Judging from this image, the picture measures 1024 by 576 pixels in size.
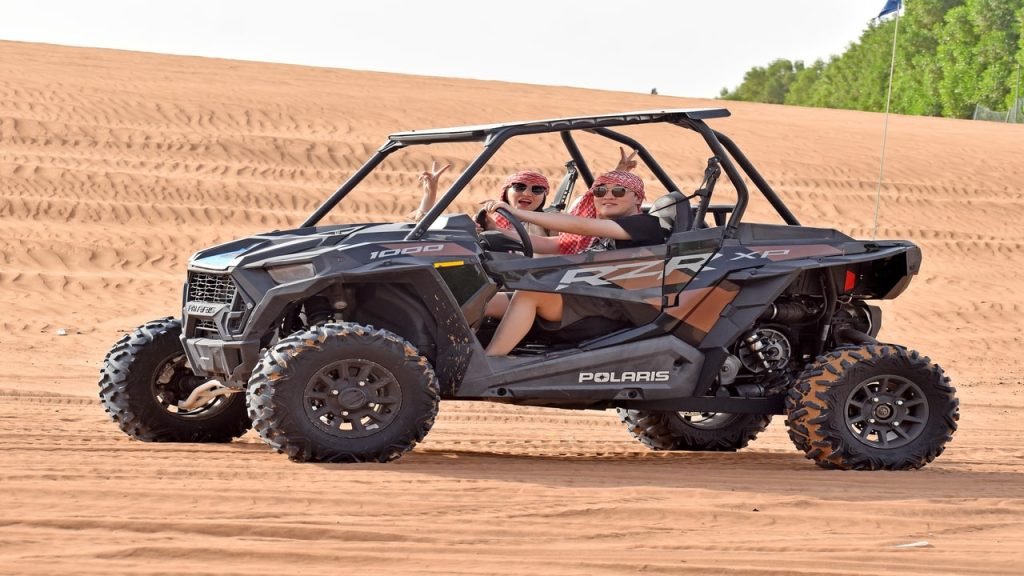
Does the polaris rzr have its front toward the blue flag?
no

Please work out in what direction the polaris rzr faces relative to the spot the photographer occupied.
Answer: facing the viewer and to the left of the viewer
